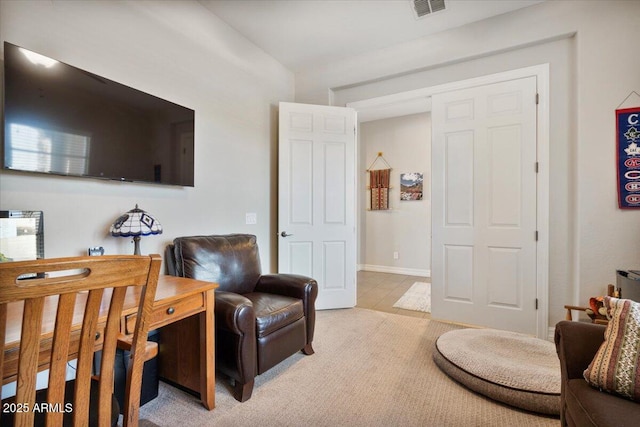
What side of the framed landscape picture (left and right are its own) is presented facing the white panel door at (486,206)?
front

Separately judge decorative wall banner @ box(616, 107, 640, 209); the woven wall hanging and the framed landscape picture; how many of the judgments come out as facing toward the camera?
3

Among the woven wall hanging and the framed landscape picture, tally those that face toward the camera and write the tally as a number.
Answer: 2

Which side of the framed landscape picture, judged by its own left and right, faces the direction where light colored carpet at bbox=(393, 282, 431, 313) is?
front

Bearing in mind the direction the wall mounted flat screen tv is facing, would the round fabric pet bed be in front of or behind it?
in front

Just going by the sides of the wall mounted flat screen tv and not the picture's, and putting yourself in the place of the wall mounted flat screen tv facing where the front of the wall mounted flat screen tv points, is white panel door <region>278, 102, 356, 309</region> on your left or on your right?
on your left

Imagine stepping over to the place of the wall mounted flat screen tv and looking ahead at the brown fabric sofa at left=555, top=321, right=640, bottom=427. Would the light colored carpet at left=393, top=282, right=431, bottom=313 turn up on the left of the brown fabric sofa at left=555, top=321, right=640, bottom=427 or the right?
left

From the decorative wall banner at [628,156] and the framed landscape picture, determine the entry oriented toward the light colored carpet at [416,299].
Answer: the framed landscape picture

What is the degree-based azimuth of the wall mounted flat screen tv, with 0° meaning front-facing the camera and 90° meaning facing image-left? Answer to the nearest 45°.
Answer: approximately 315°
